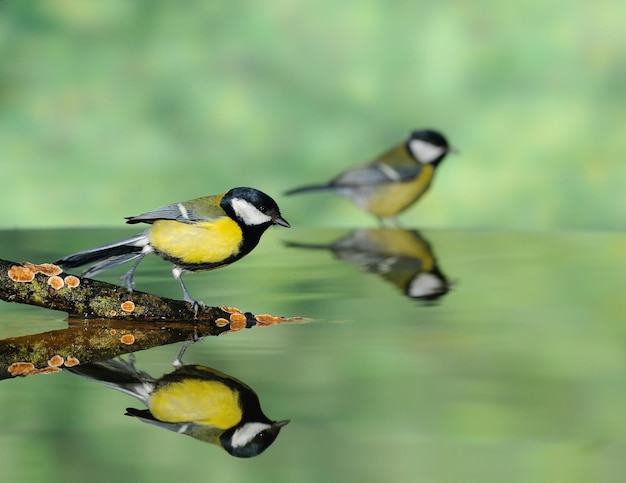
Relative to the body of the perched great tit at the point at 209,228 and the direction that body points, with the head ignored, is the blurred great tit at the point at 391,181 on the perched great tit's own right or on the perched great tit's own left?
on the perched great tit's own left

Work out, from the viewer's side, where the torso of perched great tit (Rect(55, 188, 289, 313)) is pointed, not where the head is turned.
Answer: to the viewer's right

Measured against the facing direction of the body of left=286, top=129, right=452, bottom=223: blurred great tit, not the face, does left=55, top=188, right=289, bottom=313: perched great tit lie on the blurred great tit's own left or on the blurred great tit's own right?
on the blurred great tit's own right

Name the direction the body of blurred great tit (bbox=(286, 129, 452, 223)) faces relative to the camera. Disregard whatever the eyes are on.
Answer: to the viewer's right

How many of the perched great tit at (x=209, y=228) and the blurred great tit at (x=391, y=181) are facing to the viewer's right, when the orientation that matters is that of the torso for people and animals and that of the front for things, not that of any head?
2

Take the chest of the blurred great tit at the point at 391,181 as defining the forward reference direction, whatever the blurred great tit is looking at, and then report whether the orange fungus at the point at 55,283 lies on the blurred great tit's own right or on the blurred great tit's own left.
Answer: on the blurred great tit's own right

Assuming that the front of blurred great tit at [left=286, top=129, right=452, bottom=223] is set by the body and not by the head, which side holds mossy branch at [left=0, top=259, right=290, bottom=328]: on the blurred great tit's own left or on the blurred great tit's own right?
on the blurred great tit's own right
